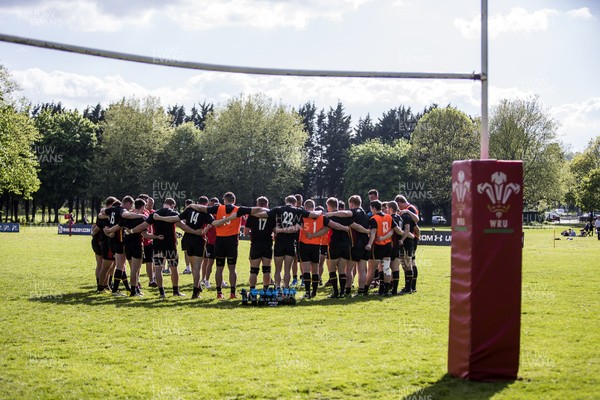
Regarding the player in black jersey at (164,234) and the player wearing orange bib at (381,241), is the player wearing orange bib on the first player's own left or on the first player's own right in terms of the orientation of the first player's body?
on the first player's own right

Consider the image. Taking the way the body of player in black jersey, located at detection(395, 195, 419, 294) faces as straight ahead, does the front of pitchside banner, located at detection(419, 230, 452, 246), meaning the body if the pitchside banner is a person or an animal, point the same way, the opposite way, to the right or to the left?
to the left

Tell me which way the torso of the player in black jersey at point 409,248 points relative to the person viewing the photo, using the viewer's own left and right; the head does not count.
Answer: facing to the left of the viewer

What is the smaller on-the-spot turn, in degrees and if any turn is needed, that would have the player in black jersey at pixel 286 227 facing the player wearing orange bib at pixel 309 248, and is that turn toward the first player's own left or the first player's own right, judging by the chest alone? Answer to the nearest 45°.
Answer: approximately 45° to the first player's own right

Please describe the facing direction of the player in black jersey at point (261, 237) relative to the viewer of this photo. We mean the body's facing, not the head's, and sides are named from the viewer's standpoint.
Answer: facing away from the viewer

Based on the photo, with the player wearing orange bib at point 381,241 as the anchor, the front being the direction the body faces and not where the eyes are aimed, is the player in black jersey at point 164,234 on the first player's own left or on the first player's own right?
on the first player's own left

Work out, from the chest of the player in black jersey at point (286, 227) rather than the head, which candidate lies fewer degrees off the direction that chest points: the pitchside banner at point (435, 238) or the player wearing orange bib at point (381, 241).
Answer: the pitchside banner

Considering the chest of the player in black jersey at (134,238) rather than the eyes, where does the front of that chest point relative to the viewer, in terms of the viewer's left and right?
facing away from the viewer and to the right of the viewer

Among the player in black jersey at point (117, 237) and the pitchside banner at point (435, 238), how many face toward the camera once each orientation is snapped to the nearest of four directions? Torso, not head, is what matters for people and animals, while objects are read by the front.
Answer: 1

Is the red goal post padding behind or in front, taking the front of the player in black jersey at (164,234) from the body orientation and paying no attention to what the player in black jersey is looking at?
behind

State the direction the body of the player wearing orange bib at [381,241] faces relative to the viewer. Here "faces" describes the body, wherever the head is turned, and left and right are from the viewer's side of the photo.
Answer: facing away from the viewer and to the left of the viewer

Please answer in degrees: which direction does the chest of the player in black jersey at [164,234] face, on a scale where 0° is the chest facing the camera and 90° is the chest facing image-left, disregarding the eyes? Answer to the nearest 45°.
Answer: approximately 180°

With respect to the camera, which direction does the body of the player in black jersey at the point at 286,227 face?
away from the camera

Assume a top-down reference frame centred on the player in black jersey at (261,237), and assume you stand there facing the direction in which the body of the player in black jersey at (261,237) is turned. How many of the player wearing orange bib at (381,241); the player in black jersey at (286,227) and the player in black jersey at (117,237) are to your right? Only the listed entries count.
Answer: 2
